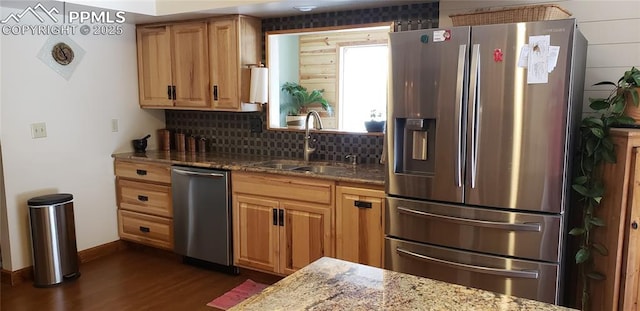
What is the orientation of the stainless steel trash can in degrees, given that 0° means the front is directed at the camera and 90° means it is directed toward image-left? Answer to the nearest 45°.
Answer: approximately 315°

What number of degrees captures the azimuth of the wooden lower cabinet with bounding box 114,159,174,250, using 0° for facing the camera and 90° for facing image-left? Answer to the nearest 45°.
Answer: approximately 45°

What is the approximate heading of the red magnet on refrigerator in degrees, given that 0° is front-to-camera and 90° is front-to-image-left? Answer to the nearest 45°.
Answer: approximately 0°

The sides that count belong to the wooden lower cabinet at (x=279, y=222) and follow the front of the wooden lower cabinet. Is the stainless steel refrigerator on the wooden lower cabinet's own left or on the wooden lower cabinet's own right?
on the wooden lower cabinet's own left

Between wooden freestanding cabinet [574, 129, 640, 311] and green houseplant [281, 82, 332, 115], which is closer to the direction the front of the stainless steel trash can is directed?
the wooden freestanding cabinet

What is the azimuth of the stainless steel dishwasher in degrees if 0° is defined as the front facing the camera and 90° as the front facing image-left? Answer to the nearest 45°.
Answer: approximately 45°

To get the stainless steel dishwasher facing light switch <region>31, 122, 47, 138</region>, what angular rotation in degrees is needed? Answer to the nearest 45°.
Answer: approximately 45° to its right

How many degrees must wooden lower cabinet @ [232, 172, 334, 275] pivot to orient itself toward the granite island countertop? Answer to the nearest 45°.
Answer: approximately 45° to its left

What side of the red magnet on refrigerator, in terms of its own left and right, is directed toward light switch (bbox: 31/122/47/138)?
right

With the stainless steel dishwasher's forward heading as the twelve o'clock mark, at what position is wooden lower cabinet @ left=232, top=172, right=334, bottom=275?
The wooden lower cabinet is roughly at 9 o'clock from the stainless steel dishwasher.

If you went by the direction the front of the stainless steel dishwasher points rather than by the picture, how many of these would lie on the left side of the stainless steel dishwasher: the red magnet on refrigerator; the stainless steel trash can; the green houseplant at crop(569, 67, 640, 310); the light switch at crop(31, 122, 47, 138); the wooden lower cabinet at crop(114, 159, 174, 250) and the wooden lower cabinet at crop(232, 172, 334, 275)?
3

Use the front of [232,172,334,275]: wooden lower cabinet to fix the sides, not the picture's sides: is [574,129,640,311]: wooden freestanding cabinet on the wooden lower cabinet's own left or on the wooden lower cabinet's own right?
on the wooden lower cabinet's own left
